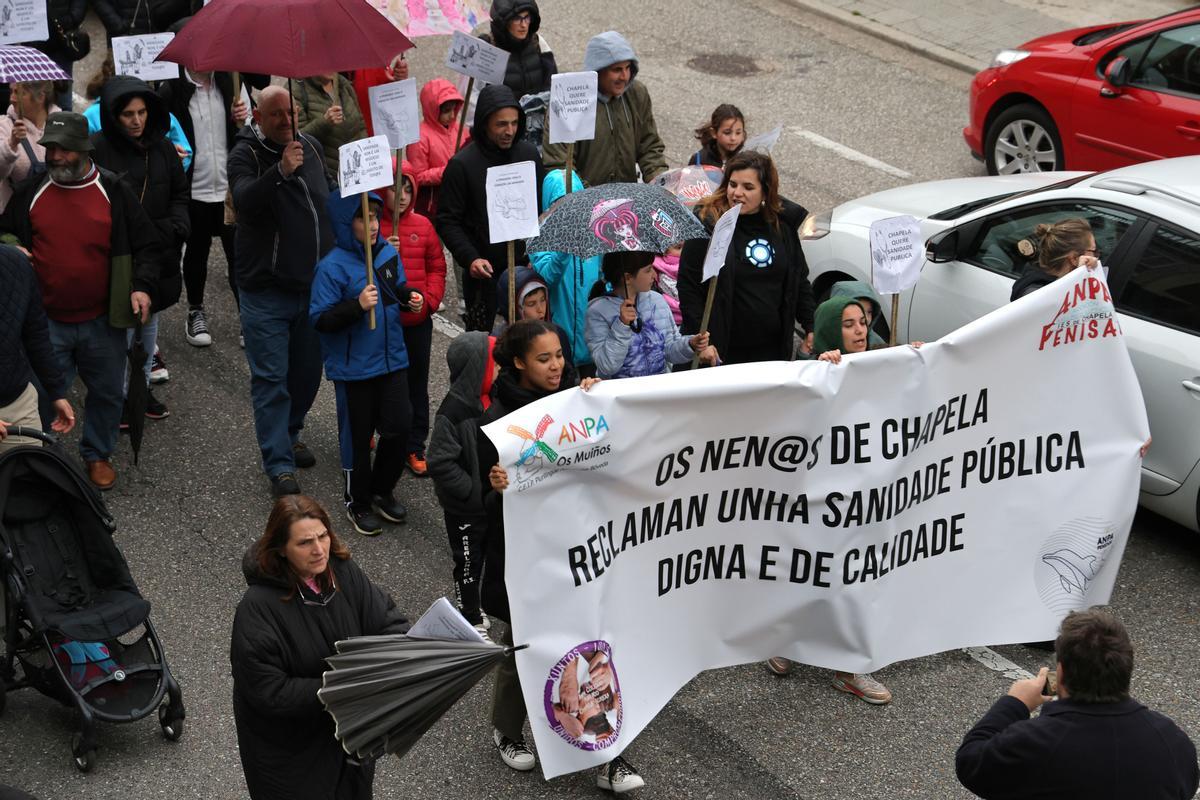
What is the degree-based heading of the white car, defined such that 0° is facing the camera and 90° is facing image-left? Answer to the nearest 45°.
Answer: approximately 135°

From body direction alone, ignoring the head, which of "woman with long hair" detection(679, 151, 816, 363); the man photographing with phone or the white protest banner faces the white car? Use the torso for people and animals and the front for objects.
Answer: the man photographing with phone

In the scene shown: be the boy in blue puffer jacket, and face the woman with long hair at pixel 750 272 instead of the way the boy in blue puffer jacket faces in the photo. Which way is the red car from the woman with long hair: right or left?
left

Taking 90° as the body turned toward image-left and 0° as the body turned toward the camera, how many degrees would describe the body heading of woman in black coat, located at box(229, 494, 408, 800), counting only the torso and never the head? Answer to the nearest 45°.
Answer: approximately 315°

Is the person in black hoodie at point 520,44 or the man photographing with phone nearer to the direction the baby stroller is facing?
the man photographing with phone

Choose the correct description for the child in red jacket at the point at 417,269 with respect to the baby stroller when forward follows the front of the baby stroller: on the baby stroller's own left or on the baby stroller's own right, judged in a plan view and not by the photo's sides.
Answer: on the baby stroller's own left

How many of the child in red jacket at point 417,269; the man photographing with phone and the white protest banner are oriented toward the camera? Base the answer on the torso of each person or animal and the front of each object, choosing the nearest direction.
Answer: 2

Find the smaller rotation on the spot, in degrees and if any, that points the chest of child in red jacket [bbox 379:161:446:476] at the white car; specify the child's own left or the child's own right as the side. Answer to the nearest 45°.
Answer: approximately 90° to the child's own left

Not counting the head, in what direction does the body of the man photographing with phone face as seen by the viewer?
away from the camera

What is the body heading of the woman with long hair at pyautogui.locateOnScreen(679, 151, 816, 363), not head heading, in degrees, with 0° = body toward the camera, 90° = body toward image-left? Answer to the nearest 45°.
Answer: approximately 0°

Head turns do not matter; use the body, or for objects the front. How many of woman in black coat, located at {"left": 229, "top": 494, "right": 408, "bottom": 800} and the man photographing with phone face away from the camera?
1

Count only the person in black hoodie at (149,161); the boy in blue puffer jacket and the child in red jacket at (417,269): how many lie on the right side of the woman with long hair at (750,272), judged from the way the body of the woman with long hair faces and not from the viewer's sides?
3

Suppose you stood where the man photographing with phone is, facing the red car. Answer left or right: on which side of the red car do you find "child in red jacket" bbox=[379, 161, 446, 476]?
left
